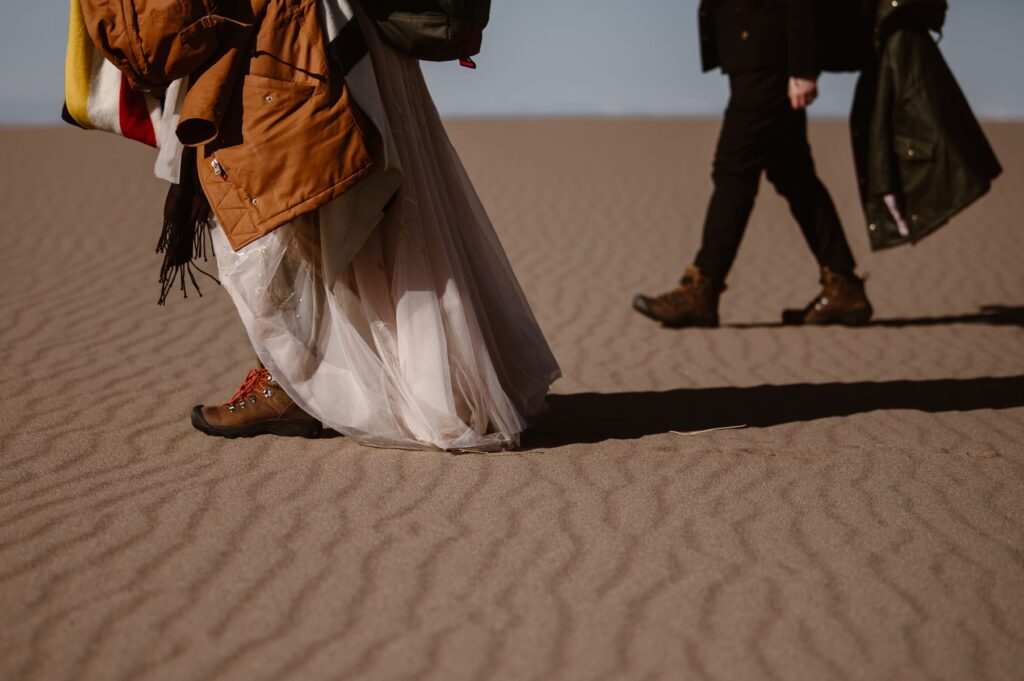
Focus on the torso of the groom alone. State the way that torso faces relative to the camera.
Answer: to the viewer's left

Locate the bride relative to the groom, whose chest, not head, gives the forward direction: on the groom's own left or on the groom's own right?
on the groom's own left

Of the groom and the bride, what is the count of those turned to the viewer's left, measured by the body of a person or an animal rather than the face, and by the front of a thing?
2

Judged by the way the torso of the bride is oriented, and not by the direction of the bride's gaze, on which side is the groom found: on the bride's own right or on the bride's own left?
on the bride's own right

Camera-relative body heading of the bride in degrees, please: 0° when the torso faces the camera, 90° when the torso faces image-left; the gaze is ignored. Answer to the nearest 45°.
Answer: approximately 90°
